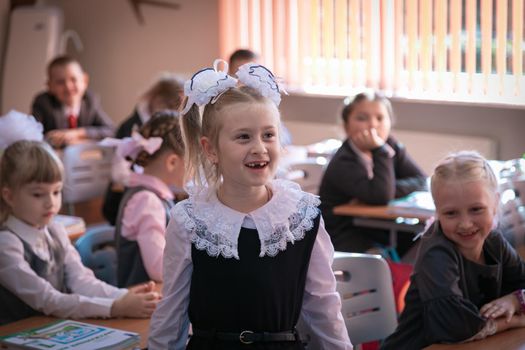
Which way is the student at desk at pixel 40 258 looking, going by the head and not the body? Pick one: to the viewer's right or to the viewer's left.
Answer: to the viewer's right

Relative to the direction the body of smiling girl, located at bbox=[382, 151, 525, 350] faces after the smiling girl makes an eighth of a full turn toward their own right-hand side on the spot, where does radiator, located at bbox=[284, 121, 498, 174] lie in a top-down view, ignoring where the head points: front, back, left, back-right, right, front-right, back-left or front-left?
back

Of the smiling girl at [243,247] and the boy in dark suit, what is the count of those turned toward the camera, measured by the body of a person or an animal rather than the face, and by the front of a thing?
2

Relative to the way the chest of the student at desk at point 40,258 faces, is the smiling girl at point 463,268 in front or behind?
in front

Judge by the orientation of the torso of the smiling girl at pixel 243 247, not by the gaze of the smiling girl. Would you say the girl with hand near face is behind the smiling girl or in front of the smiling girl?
behind

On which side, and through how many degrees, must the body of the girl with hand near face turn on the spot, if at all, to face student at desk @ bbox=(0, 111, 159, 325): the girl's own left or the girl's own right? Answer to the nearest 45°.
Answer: approximately 90° to the girl's own right

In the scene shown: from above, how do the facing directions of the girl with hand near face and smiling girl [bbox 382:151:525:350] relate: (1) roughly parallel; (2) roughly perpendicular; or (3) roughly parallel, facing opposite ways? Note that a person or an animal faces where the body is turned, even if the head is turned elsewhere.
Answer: roughly parallel

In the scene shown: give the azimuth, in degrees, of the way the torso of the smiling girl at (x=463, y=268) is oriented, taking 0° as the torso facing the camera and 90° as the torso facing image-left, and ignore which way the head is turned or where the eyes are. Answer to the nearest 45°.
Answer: approximately 315°

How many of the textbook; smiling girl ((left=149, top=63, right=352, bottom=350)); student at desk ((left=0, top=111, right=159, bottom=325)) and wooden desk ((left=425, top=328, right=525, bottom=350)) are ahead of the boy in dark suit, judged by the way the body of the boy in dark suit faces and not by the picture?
4

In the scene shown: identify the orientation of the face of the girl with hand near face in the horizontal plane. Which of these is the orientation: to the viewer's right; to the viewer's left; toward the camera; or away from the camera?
toward the camera

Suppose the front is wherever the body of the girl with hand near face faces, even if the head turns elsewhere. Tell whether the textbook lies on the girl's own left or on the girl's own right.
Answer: on the girl's own right

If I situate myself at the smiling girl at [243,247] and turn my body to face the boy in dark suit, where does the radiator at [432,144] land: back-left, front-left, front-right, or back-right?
front-right

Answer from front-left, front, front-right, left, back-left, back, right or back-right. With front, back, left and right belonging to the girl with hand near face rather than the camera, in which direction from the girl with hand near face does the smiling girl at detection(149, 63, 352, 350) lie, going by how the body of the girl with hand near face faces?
front-right

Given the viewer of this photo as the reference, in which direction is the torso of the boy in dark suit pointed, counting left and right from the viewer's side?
facing the viewer

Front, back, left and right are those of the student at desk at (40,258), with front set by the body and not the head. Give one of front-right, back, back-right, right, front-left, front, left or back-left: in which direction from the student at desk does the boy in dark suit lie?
back-left

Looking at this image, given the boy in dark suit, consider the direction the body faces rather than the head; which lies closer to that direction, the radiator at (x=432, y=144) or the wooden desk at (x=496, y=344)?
the wooden desk

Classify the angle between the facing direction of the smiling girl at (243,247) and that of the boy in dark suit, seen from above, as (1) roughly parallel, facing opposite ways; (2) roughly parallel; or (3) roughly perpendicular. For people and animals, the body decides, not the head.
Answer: roughly parallel

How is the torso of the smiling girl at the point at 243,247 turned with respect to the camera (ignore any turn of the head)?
toward the camera
